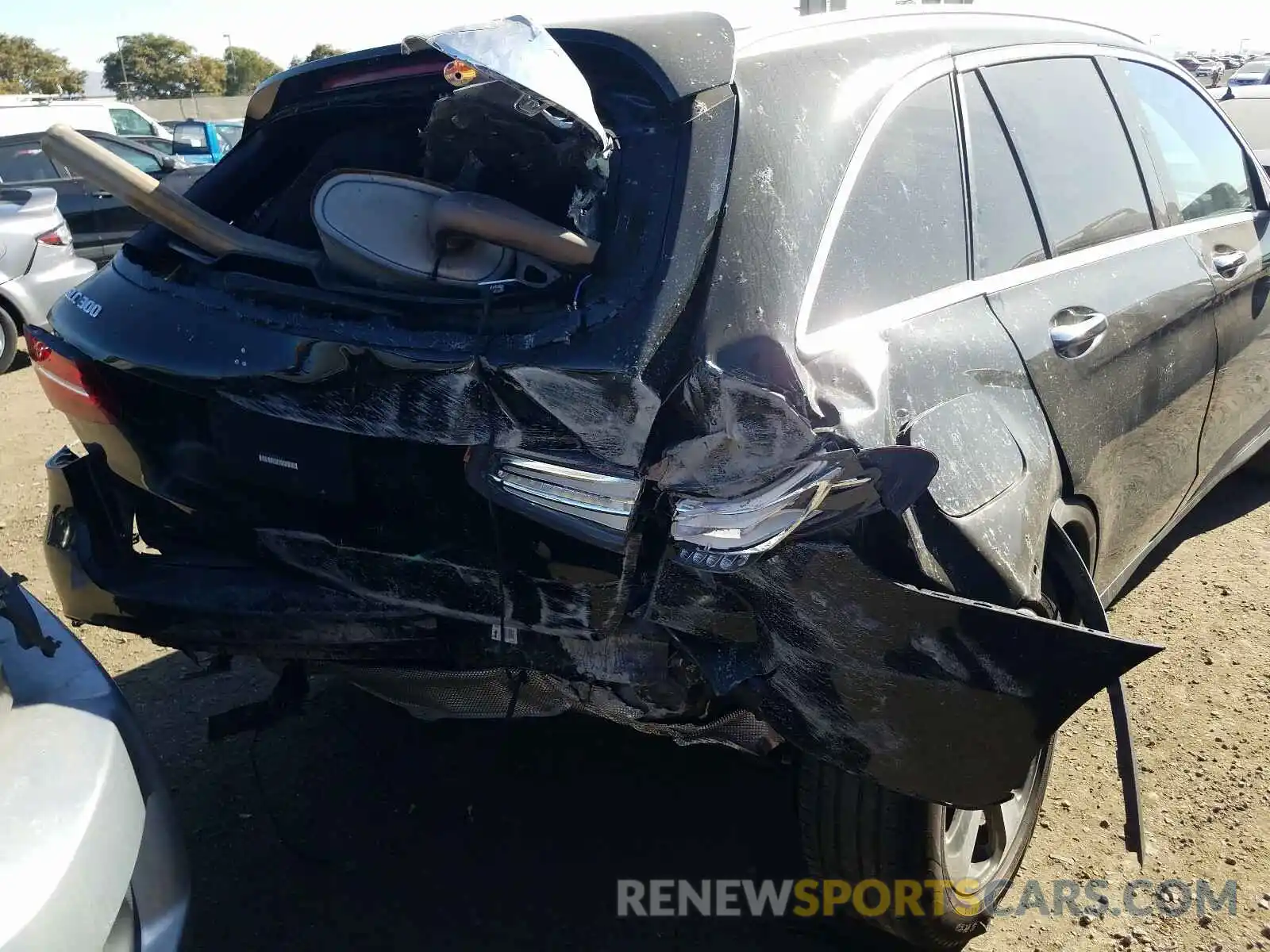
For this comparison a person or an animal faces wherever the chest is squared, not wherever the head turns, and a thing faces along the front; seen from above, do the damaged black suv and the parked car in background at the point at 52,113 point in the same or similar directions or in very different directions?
same or similar directions

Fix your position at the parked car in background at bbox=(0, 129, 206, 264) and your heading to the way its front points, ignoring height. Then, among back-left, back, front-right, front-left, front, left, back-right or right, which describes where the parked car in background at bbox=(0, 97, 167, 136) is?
left

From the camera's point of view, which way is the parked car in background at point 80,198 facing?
to the viewer's right

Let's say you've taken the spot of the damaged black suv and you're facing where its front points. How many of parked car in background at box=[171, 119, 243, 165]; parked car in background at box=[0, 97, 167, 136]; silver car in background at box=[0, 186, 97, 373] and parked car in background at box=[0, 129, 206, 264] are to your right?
0

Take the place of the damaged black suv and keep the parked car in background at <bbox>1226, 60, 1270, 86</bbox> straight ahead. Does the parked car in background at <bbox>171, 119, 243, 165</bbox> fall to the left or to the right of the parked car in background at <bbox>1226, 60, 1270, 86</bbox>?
left

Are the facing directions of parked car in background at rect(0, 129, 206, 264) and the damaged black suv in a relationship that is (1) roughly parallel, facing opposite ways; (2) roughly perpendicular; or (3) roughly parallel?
roughly parallel

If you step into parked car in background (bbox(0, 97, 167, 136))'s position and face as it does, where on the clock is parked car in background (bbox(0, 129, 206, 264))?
parked car in background (bbox(0, 129, 206, 264)) is roughly at 3 o'clock from parked car in background (bbox(0, 97, 167, 136)).

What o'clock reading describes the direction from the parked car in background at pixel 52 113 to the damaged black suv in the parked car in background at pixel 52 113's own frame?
The damaged black suv is roughly at 3 o'clock from the parked car in background.

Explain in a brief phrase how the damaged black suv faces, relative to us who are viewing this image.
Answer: facing away from the viewer and to the right of the viewer

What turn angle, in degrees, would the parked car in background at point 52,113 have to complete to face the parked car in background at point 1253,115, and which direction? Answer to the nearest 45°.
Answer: approximately 45° to its right

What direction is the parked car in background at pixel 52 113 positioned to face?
to the viewer's right

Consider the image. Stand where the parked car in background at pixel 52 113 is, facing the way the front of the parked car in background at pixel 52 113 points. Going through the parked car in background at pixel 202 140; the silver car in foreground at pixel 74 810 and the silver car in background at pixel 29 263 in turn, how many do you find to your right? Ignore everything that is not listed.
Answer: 2

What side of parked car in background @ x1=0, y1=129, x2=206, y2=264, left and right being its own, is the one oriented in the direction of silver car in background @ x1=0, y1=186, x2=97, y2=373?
right

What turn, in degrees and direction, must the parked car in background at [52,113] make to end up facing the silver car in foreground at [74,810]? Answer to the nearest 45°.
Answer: approximately 90° to its right

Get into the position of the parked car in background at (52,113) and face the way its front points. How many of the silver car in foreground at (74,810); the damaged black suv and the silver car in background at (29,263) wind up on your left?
0

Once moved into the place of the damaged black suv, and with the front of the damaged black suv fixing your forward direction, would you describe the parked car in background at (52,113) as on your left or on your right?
on your left
